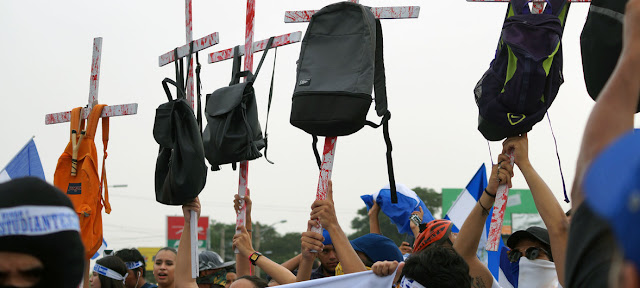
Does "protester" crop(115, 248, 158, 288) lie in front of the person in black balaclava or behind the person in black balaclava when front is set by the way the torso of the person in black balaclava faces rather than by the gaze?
behind

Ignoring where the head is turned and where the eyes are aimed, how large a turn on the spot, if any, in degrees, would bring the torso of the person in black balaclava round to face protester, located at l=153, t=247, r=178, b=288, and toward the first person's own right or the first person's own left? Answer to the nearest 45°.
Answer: approximately 135° to the first person's own right

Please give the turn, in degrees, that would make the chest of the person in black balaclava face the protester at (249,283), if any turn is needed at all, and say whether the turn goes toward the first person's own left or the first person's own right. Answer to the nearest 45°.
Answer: approximately 180°

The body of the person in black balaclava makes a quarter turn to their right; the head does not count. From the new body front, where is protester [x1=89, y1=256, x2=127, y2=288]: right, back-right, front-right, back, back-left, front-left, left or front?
front-right

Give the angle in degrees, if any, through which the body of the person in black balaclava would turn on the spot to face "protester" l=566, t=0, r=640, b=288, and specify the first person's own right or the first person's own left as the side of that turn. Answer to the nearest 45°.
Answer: approximately 90° to the first person's own left

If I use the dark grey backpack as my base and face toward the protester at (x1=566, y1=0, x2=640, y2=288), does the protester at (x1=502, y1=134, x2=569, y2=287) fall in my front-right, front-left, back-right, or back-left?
front-left
